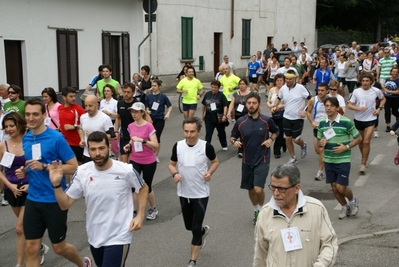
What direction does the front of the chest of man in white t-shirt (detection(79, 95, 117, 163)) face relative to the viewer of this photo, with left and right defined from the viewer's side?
facing the viewer and to the left of the viewer

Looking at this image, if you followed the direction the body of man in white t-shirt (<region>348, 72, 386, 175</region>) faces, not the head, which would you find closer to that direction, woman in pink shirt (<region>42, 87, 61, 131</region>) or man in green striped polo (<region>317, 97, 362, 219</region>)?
the man in green striped polo

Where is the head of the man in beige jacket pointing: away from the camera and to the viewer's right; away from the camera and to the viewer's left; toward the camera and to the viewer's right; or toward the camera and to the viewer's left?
toward the camera and to the viewer's left

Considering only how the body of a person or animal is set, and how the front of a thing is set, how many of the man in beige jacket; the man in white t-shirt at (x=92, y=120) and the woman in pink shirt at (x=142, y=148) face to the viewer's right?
0

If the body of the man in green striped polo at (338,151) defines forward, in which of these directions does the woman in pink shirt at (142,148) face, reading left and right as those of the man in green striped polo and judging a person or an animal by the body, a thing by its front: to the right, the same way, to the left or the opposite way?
the same way

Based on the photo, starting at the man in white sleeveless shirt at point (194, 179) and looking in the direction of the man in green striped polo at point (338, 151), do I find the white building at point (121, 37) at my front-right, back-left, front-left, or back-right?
front-left

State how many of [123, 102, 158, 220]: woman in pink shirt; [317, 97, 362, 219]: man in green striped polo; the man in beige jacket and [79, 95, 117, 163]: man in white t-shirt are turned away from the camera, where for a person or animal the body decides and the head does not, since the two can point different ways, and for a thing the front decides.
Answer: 0

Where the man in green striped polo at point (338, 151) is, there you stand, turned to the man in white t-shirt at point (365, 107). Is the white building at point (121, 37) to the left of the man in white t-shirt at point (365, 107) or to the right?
left

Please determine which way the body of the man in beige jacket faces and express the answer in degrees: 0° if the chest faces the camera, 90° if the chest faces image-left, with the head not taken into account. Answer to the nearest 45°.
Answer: approximately 45°

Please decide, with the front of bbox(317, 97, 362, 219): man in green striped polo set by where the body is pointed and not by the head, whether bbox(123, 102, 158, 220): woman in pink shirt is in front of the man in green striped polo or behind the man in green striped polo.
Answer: in front

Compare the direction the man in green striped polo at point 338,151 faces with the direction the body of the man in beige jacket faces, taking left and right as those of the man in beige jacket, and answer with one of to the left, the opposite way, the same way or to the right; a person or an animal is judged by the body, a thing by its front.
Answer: the same way

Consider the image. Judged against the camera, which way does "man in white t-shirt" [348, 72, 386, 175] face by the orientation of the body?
toward the camera

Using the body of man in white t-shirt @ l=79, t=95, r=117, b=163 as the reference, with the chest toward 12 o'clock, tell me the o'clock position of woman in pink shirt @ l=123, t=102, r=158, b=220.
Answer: The woman in pink shirt is roughly at 9 o'clock from the man in white t-shirt.

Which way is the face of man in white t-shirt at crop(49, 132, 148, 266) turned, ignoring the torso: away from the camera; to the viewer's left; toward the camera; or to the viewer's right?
toward the camera

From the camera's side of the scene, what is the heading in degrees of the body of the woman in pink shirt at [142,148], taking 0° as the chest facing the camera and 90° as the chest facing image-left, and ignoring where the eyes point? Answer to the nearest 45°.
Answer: approximately 45°

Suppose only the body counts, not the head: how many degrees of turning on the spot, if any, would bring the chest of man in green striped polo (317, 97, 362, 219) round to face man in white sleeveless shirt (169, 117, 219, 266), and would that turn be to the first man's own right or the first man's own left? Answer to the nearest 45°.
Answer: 0° — they already face them

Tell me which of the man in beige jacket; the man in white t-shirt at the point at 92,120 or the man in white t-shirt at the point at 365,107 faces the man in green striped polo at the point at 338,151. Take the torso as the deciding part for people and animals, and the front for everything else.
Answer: the man in white t-shirt at the point at 365,107
